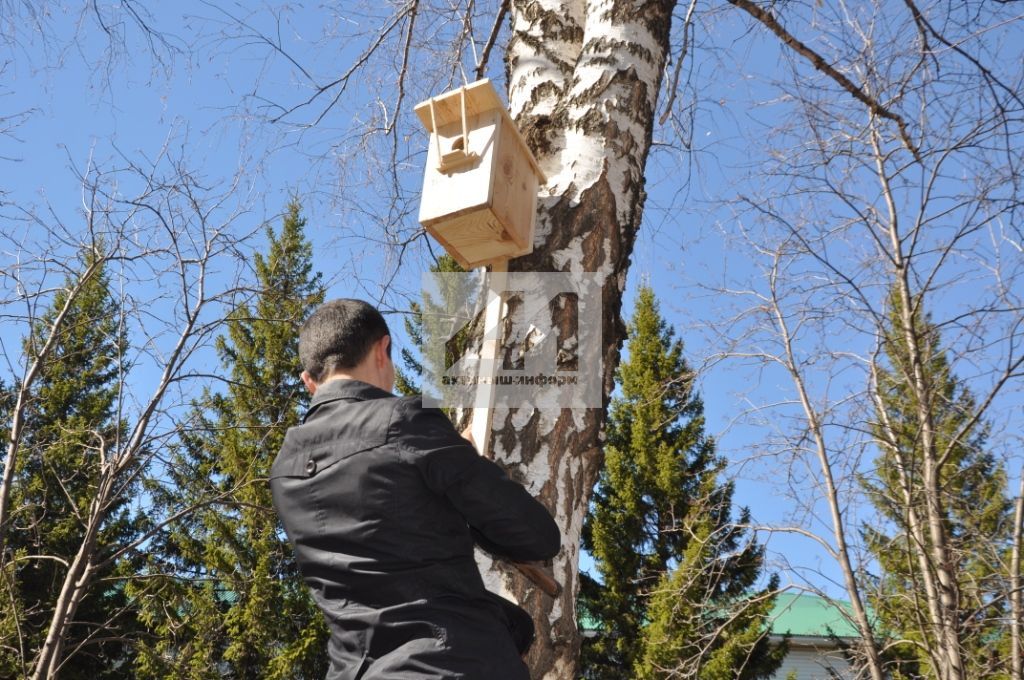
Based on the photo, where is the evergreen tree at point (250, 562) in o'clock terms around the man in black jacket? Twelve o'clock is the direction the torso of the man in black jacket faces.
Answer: The evergreen tree is roughly at 10 o'clock from the man in black jacket.

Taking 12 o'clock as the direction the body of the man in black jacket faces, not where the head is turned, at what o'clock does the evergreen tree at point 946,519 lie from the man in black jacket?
The evergreen tree is roughly at 12 o'clock from the man in black jacket.

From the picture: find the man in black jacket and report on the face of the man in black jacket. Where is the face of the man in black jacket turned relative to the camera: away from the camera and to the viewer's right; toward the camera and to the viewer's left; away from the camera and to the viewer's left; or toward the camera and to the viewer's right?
away from the camera and to the viewer's right

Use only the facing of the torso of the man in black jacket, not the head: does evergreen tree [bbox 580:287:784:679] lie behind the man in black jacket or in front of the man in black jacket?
in front

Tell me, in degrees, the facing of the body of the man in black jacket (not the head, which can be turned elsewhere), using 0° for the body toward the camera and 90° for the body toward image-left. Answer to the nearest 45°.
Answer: approximately 225°
